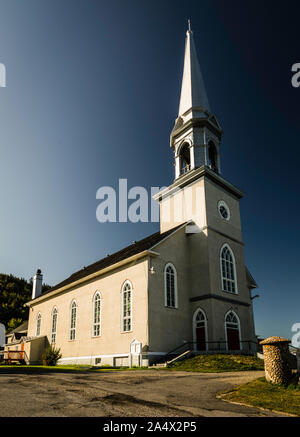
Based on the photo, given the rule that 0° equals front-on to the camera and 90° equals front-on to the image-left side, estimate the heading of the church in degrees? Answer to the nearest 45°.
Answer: approximately 315°

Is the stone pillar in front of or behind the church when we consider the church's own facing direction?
in front
